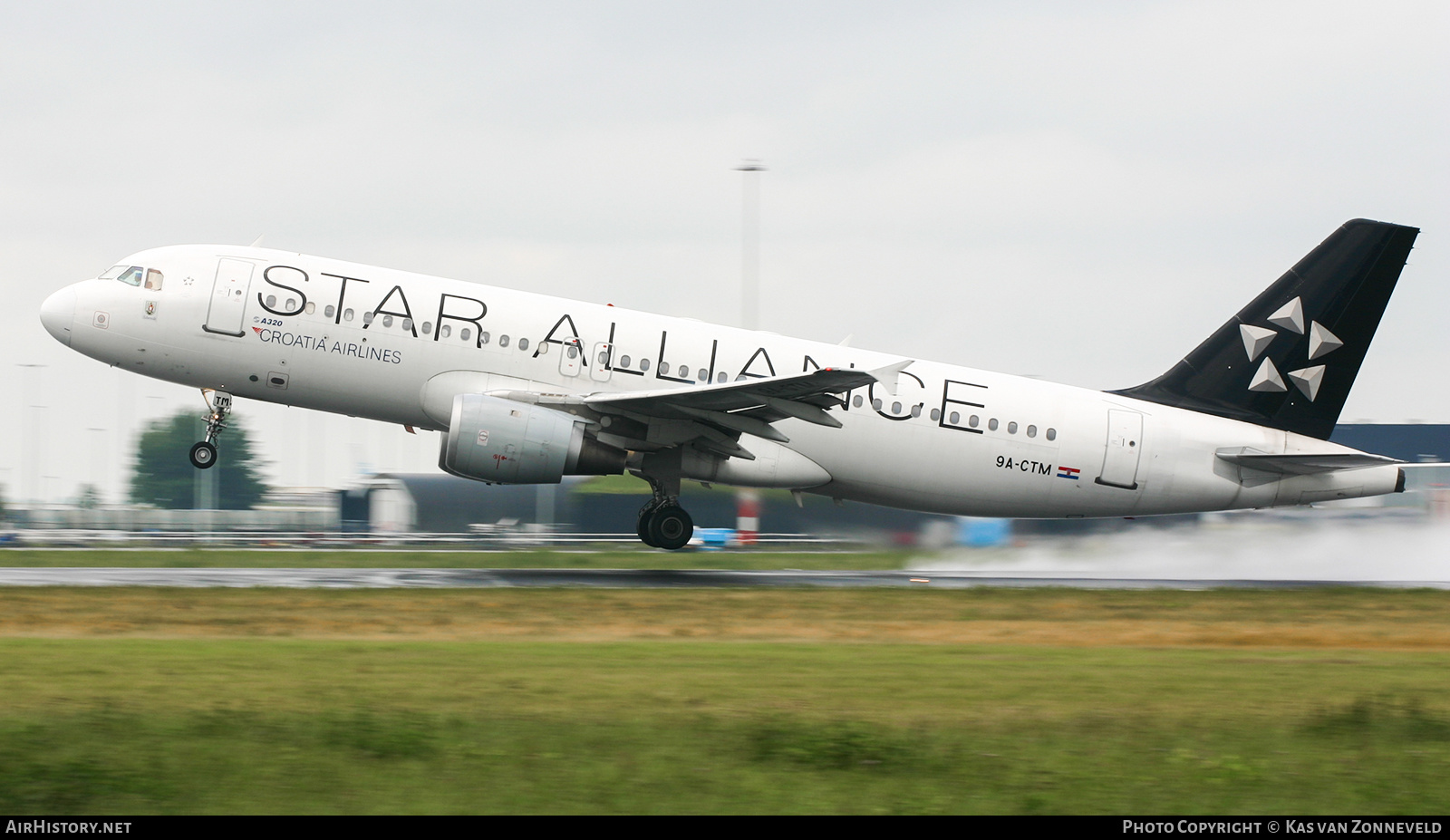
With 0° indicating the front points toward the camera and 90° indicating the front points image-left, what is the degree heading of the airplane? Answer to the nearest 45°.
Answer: approximately 90°
